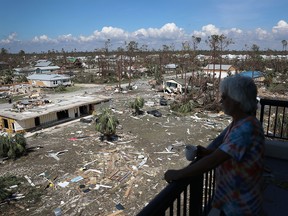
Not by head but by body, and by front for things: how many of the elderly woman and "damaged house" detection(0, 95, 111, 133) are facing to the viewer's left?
1

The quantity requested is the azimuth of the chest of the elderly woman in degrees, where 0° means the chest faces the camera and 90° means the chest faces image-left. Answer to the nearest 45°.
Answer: approximately 90°

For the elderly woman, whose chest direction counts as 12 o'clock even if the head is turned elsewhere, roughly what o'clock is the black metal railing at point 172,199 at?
The black metal railing is roughly at 11 o'clock from the elderly woman.

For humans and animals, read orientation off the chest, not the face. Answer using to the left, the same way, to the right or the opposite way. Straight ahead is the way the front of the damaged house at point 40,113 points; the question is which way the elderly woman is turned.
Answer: the opposite way

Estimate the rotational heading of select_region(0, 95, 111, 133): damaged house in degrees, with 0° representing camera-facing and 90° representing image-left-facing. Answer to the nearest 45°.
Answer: approximately 315°

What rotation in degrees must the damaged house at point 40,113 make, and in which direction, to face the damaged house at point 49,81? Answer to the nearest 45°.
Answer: approximately 135° to its left
